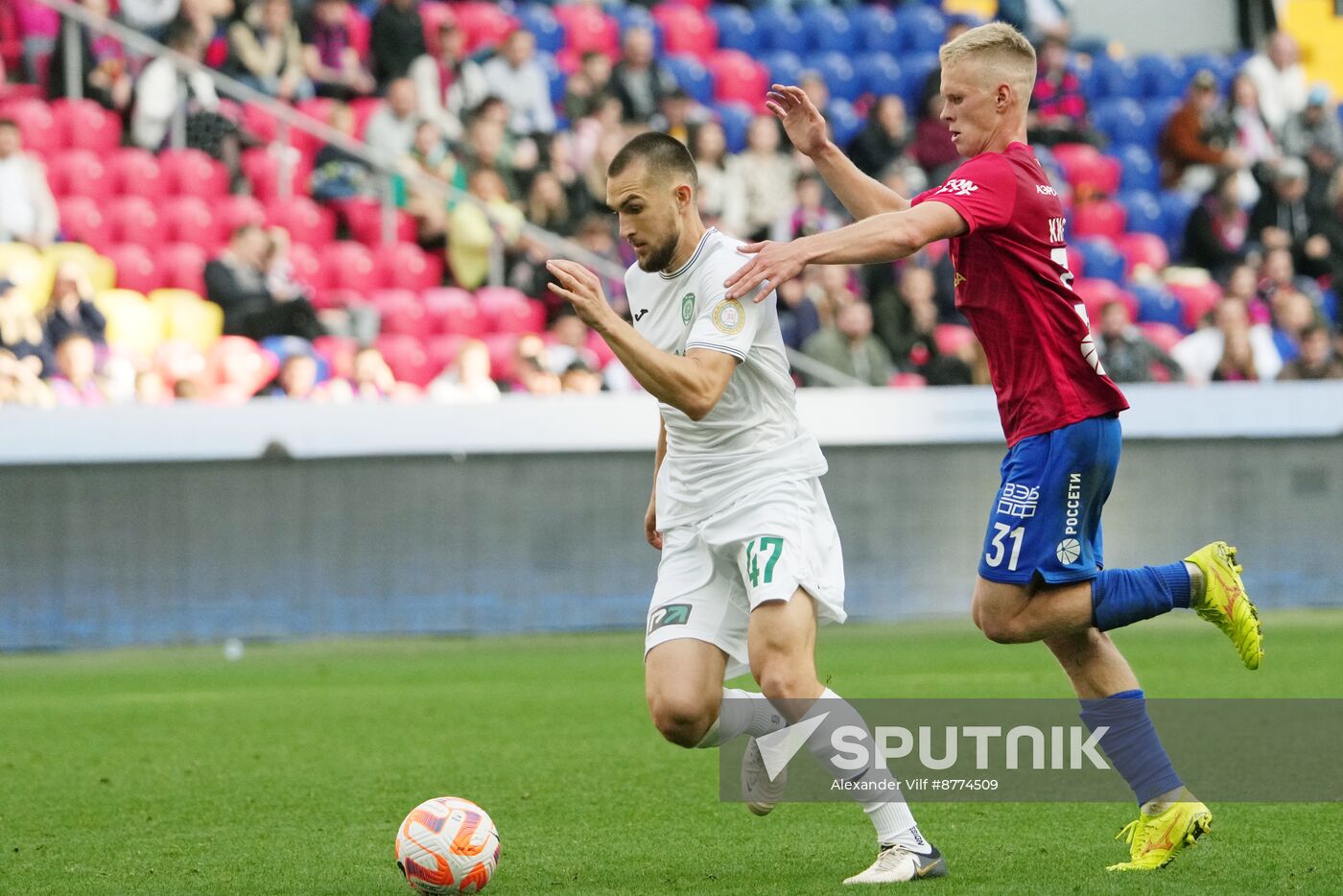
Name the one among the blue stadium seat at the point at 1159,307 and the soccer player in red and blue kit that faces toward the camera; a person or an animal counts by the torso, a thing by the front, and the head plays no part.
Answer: the blue stadium seat

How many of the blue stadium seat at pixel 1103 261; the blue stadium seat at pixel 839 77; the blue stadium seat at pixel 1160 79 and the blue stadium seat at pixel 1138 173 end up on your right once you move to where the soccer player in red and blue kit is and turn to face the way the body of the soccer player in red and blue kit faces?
4

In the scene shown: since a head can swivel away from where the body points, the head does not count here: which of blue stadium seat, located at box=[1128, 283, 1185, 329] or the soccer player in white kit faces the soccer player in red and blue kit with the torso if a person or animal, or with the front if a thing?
the blue stadium seat

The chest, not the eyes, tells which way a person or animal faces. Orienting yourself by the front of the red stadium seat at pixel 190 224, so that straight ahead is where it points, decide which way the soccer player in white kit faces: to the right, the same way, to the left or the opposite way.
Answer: to the right

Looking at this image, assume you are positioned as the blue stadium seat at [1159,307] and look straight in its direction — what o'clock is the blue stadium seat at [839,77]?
the blue stadium seat at [839,77] is roughly at 4 o'clock from the blue stadium seat at [1159,307].

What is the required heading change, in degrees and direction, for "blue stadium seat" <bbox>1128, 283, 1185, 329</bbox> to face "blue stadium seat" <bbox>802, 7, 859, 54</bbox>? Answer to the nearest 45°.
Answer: approximately 135° to its right

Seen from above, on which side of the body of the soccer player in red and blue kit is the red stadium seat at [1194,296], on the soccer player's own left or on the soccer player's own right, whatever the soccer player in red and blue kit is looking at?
on the soccer player's own right

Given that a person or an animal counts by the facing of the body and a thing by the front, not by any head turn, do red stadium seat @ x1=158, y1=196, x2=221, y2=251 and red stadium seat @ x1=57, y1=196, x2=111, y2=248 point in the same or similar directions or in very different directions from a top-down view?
same or similar directions

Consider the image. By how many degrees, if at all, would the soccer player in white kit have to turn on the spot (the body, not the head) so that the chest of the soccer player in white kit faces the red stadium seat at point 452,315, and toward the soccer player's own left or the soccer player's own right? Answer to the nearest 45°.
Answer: approximately 135° to the soccer player's own right

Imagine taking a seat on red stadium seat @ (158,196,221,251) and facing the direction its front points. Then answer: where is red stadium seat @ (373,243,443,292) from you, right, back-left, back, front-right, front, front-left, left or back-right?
front-left

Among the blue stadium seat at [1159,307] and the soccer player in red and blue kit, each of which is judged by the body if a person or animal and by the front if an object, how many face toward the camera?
1

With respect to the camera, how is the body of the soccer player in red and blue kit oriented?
to the viewer's left

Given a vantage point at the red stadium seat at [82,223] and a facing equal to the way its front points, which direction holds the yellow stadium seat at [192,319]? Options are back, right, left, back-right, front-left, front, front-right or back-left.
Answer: front

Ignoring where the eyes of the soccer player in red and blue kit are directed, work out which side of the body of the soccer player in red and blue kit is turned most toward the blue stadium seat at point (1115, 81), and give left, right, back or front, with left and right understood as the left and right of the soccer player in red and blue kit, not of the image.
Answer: right

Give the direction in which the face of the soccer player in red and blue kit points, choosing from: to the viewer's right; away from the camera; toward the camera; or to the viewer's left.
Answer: to the viewer's left

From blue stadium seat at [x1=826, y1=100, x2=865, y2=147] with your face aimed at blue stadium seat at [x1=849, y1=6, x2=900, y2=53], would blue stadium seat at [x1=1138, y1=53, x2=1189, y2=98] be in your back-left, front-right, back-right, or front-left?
front-right

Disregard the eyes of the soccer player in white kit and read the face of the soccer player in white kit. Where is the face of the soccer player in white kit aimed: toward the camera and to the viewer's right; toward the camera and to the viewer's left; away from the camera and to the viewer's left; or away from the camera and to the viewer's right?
toward the camera and to the viewer's left

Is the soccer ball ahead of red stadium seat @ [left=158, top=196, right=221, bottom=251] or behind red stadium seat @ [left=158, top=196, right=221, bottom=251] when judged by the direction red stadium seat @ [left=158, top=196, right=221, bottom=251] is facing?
ahead

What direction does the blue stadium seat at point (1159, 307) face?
toward the camera

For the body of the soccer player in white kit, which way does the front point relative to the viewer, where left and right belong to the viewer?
facing the viewer and to the left of the viewer
